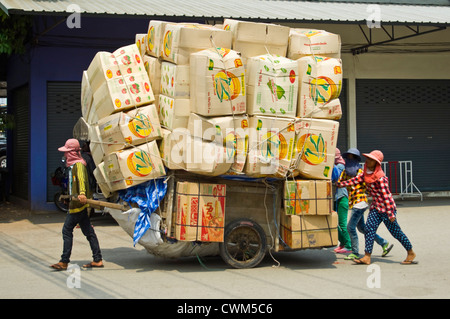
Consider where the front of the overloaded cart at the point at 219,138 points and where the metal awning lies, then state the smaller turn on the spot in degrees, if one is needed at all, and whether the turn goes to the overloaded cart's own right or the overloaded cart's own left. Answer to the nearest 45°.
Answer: approximately 90° to the overloaded cart's own right

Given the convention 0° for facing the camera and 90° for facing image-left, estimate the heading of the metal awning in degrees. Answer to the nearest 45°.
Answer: approximately 0°

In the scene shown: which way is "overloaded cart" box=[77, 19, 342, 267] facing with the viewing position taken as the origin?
facing to the left of the viewer

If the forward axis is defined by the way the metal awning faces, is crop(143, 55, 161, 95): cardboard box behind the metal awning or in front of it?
in front

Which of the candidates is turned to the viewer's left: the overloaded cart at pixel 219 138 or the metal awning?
the overloaded cart

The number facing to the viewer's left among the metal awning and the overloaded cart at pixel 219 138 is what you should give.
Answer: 1

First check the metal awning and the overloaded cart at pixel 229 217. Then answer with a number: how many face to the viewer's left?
1
